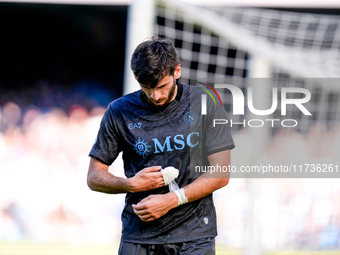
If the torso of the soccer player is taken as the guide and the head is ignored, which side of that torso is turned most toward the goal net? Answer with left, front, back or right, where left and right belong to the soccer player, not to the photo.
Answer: back

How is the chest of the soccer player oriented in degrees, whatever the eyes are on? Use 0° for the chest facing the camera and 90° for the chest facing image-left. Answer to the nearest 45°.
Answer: approximately 0°
